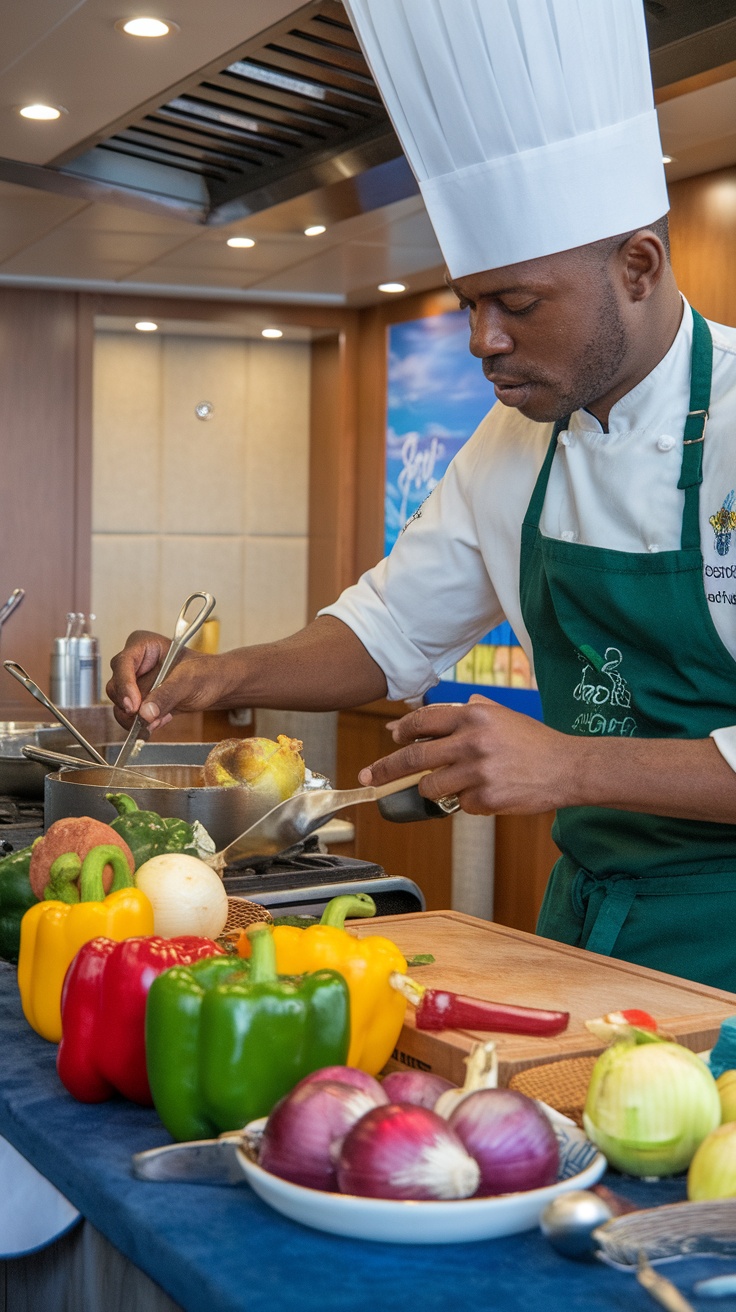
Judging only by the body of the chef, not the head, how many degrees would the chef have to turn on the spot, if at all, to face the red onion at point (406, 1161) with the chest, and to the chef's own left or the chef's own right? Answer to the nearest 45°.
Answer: approximately 45° to the chef's own left

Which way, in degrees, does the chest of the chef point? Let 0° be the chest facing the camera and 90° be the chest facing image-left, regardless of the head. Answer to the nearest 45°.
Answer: approximately 45°

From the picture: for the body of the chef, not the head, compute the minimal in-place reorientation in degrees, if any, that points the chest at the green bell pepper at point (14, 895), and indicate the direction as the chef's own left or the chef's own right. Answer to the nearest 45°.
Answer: approximately 45° to the chef's own right

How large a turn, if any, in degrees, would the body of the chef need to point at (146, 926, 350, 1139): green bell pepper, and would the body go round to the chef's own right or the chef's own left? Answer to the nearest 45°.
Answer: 0° — they already face it

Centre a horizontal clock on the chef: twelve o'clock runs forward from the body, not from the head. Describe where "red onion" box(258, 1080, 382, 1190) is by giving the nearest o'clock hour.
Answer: The red onion is roughly at 11 o'clock from the chef.

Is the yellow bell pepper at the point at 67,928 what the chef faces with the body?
yes

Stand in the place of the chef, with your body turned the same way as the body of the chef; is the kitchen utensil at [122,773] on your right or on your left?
on your right
